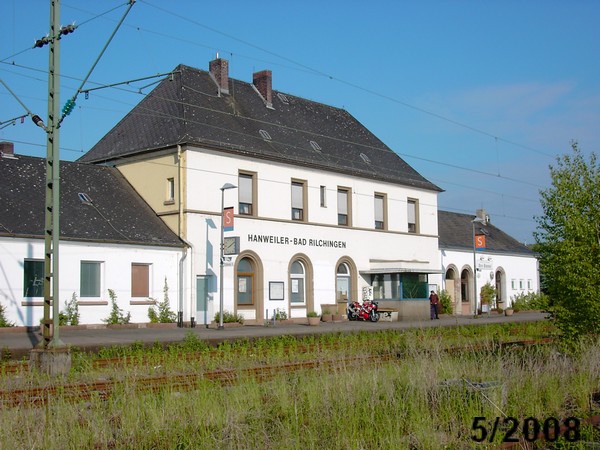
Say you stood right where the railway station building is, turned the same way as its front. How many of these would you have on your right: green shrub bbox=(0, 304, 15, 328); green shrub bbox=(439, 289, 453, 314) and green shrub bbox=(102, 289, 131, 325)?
2

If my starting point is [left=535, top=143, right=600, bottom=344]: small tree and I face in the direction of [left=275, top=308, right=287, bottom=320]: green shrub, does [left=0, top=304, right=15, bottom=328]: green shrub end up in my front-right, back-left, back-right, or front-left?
front-left

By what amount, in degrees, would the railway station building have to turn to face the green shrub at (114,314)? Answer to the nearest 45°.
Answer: approximately 90° to its right

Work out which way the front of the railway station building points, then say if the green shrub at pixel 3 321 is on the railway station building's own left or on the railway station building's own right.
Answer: on the railway station building's own right

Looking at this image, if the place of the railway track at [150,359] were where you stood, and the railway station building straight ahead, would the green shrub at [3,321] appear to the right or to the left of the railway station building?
left

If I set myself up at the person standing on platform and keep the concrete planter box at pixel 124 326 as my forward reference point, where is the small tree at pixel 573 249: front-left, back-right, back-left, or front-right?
front-left

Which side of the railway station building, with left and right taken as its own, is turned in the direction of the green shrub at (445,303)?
left

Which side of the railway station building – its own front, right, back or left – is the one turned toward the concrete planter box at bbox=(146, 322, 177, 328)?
right
